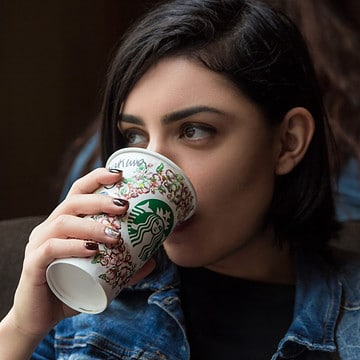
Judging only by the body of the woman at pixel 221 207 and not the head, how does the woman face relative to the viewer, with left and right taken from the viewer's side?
facing the viewer and to the left of the viewer

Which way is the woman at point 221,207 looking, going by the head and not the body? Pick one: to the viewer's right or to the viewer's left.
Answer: to the viewer's left
